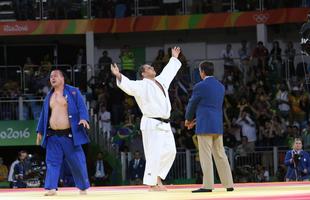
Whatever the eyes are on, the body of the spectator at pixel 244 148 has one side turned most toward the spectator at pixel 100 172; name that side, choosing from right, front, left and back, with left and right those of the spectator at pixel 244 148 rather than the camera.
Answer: right

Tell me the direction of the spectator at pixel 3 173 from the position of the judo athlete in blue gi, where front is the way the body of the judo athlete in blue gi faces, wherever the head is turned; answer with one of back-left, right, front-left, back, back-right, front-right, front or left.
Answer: back-right

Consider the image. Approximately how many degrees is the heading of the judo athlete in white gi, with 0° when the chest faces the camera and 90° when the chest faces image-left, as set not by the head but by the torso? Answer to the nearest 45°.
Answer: approximately 315°

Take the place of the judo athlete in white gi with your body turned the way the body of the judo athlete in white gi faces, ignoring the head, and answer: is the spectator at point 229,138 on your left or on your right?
on your left

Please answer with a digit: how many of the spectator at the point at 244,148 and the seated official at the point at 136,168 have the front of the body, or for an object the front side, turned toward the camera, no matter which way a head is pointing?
2

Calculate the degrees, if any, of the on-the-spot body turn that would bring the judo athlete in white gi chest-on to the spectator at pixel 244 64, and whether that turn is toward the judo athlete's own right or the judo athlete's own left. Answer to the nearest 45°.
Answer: approximately 135° to the judo athlete's own left

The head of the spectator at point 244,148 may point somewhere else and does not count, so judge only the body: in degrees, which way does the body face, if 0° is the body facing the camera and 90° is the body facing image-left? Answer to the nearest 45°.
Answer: approximately 0°
